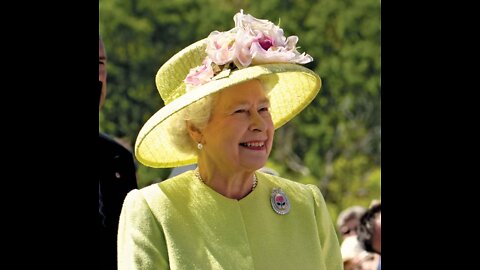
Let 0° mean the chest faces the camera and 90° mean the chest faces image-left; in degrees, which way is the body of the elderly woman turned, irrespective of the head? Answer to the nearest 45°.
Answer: approximately 315°

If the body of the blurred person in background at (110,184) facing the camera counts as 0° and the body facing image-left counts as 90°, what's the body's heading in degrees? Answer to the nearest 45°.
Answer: approximately 0°
